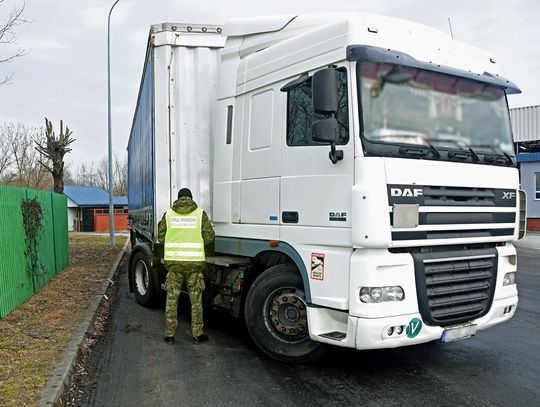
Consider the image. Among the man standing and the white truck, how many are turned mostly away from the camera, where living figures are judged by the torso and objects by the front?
1

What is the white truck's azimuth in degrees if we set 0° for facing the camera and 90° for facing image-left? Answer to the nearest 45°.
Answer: approximately 315°

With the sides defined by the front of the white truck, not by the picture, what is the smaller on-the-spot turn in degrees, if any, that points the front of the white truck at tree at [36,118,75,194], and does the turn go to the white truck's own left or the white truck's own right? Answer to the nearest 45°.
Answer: approximately 180°

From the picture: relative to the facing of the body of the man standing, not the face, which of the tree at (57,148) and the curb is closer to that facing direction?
the tree

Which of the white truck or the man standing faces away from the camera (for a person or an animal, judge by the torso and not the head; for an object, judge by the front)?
the man standing

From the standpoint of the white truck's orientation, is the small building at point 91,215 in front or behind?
behind

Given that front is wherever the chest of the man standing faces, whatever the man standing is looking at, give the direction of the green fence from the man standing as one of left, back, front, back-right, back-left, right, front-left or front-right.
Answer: front-left

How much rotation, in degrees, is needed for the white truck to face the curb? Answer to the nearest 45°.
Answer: approximately 135° to its right

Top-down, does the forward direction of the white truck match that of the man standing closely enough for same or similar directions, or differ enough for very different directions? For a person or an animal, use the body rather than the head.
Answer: very different directions

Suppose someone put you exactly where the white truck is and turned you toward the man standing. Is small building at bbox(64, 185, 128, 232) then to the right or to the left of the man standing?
right

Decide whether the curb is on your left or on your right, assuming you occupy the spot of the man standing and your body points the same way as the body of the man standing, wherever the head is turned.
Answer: on your left

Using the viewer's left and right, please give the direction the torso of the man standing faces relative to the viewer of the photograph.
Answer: facing away from the viewer

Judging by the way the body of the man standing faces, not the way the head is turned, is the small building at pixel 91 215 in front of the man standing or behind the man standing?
in front

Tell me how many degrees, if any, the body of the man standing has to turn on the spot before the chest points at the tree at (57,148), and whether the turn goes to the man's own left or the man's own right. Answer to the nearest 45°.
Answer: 0° — they already face it
